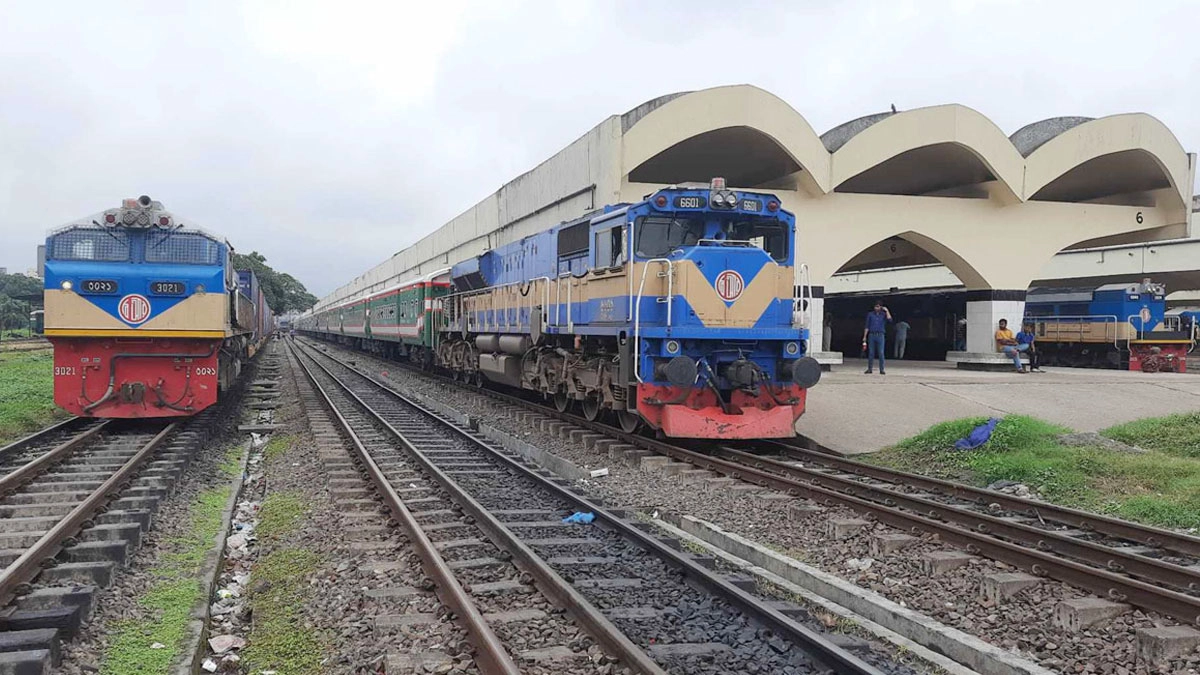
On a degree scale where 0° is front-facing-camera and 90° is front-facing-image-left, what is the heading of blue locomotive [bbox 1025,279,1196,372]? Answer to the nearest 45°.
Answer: approximately 315°

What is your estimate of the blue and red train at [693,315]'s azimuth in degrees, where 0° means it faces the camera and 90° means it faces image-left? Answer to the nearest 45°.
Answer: approximately 315°

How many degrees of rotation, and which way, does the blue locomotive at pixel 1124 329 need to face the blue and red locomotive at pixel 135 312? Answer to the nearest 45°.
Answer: approximately 90° to its right

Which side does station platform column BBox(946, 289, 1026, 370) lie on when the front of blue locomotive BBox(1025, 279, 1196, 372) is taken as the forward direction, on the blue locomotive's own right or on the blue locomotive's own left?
on the blue locomotive's own right

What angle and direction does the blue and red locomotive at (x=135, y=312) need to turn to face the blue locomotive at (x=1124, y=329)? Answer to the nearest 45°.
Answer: approximately 90° to its left

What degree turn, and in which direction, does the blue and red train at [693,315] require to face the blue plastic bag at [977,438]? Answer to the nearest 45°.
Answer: approximately 45° to its left

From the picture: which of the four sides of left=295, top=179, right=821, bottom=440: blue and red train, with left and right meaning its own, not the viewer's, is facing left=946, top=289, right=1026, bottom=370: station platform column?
left

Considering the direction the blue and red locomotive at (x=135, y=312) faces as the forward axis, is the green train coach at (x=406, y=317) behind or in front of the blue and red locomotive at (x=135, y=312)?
behind
